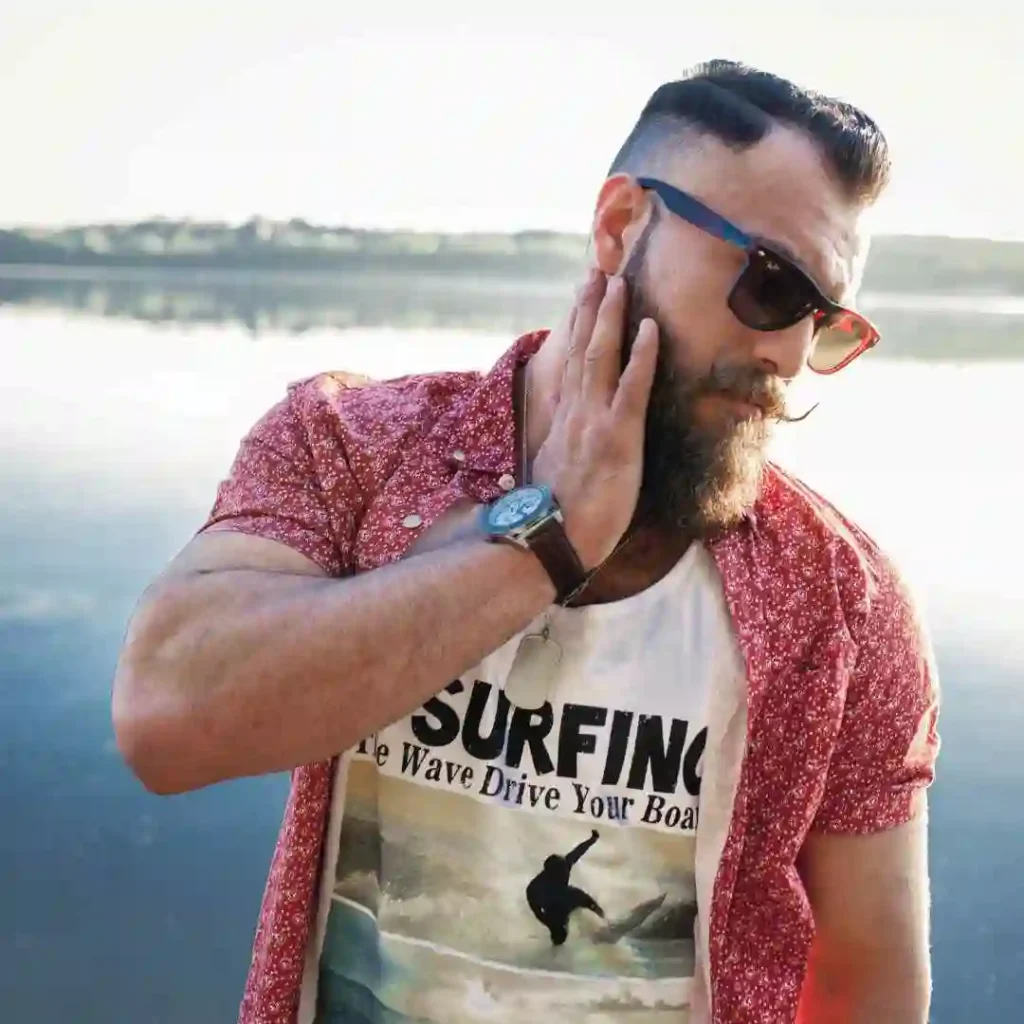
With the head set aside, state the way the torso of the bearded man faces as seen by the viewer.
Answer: toward the camera

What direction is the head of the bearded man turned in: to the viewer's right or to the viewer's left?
to the viewer's right
